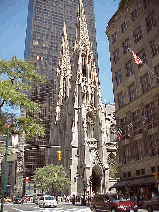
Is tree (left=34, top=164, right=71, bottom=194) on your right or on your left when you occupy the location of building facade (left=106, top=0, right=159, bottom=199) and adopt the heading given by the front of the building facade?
on your right

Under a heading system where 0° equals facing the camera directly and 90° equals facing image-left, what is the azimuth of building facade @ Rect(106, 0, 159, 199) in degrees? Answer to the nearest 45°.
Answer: approximately 45°

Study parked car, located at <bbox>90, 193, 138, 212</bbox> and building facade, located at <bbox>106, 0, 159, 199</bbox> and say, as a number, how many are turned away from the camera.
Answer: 0

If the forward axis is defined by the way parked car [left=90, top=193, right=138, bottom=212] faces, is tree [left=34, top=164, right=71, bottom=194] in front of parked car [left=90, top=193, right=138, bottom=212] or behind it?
behind

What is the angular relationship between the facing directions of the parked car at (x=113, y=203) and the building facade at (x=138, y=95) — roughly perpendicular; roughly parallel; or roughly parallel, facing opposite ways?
roughly perpendicular
